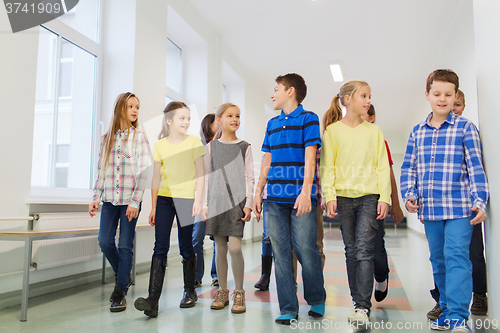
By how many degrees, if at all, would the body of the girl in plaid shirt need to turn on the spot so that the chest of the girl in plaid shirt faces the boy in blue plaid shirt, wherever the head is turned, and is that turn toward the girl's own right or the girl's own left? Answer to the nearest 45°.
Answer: approximately 45° to the girl's own left

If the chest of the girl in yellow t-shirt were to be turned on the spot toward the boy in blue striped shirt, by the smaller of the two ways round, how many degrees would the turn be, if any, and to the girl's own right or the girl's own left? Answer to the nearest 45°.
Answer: approximately 45° to the girl's own left

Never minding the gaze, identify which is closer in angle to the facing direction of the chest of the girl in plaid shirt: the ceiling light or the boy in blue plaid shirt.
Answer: the boy in blue plaid shirt

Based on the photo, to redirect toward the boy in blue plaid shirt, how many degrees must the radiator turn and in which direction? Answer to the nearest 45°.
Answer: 0° — it already faces them

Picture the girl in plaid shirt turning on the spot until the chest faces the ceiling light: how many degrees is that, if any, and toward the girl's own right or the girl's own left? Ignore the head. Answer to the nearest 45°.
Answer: approximately 135° to the girl's own left

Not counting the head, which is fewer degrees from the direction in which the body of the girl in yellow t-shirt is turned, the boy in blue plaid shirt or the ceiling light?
the boy in blue plaid shirt

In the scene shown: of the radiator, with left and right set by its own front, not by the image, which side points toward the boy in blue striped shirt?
front

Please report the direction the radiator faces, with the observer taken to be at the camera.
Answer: facing the viewer and to the right of the viewer

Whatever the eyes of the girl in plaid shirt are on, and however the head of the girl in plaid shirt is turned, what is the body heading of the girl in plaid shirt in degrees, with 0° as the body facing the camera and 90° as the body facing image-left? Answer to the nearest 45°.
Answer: approximately 0°

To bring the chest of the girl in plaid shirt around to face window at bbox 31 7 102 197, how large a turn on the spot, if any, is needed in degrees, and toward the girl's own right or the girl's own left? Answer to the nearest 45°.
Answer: approximately 135° to the girl's own right

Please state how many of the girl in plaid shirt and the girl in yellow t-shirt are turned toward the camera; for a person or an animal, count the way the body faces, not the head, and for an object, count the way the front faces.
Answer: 2

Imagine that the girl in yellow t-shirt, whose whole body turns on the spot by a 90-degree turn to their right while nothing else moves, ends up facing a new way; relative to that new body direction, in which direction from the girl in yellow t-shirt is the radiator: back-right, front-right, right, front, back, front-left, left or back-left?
front-right

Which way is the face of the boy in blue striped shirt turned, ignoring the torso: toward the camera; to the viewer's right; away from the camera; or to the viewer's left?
to the viewer's left
